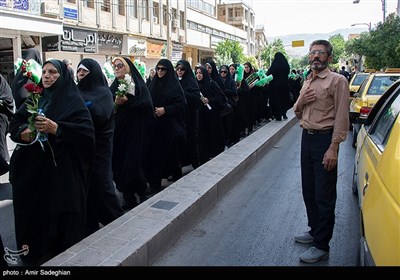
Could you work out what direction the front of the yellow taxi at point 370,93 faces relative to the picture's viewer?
facing away from the viewer

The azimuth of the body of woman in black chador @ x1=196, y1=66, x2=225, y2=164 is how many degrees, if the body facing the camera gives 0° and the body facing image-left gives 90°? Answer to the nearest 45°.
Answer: approximately 45°

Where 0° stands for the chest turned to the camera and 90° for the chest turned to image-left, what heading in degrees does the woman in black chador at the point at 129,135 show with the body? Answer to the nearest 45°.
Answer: approximately 45°

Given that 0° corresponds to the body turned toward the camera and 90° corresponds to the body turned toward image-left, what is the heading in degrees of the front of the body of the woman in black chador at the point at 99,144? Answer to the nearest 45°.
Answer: approximately 45°

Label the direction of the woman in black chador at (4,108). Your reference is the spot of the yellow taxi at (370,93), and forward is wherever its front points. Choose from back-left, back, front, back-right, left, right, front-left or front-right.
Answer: back-left

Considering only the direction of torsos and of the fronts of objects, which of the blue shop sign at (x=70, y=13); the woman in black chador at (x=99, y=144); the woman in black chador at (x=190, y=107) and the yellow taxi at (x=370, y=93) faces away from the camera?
the yellow taxi

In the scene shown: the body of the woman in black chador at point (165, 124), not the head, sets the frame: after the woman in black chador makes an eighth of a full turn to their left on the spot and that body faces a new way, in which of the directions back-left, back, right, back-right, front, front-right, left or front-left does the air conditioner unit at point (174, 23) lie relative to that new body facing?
back
